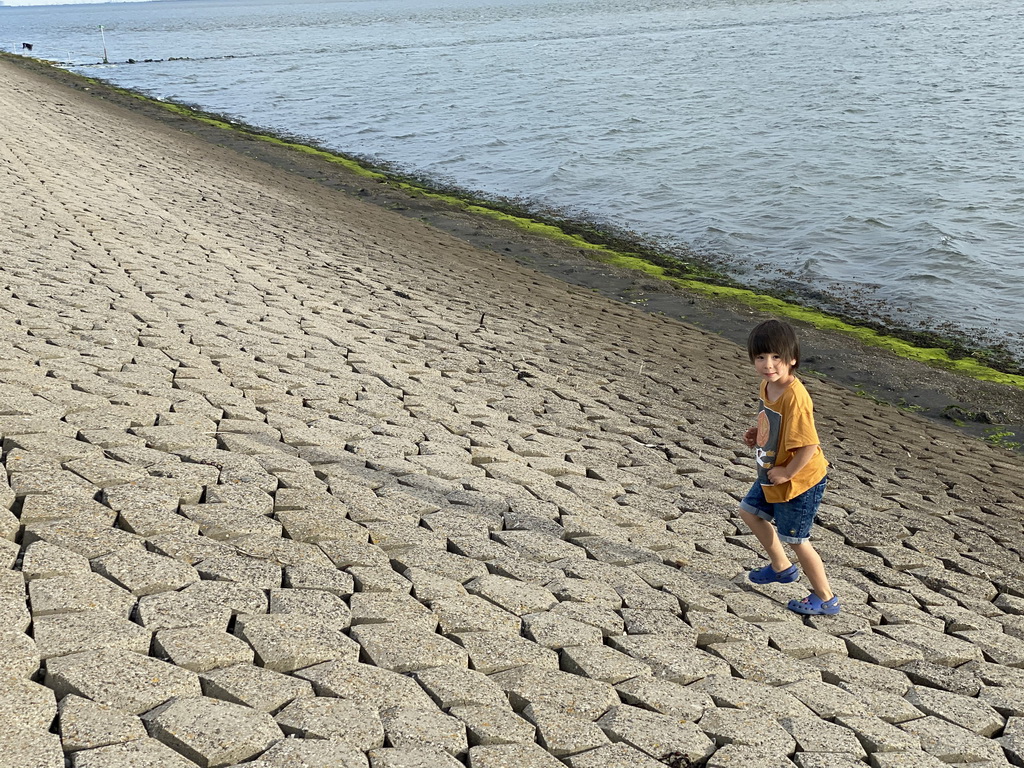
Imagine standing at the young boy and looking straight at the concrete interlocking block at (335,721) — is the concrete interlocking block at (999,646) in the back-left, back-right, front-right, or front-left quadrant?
back-left

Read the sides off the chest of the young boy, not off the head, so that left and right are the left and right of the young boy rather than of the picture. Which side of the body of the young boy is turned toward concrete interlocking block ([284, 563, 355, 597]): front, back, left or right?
front

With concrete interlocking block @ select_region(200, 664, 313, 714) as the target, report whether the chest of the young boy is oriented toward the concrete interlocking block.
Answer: yes

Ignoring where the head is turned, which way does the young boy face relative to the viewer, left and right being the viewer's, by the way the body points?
facing the viewer and to the left of the viewer

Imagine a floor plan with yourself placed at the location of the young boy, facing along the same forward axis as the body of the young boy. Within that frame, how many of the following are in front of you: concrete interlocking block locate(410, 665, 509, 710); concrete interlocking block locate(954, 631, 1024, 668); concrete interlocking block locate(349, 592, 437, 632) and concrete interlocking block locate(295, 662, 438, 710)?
3

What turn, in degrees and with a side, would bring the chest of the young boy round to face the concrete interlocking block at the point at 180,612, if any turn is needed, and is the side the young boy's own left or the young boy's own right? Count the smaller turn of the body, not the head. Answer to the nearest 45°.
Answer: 0° — they already face it

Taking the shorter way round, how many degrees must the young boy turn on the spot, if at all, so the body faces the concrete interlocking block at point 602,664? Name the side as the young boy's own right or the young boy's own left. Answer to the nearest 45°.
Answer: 0° — they already face it

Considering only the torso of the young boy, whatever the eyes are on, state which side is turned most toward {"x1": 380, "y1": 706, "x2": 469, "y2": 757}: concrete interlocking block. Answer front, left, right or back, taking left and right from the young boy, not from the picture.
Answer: front

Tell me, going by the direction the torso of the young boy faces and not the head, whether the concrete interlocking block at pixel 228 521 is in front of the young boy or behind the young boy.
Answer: in front

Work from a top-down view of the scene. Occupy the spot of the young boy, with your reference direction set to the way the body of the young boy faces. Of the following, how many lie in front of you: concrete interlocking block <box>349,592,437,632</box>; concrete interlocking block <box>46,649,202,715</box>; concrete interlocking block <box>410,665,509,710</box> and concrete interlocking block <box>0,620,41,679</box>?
4

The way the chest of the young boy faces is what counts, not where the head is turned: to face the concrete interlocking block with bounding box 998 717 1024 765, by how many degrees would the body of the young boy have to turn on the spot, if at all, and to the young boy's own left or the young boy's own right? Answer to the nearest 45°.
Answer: approximately 90° to the young boy's own left

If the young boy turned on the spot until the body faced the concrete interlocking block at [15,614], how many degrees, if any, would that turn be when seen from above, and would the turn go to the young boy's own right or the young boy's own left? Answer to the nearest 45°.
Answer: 0° — they already face it

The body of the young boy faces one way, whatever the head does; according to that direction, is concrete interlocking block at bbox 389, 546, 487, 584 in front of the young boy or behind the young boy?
in front
